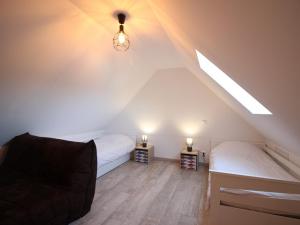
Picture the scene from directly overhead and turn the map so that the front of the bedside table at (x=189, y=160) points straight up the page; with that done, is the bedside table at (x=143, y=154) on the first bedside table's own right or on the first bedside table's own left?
on the first bedside table's own right

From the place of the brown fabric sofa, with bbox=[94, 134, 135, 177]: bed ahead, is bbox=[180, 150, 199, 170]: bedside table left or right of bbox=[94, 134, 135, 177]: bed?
right

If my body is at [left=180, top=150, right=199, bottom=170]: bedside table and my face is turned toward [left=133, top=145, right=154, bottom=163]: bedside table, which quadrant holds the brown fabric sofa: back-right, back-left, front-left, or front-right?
front-left

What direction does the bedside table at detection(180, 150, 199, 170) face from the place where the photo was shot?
facing the viewer

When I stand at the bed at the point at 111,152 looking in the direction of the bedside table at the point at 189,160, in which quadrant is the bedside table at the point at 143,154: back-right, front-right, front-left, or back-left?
front-left

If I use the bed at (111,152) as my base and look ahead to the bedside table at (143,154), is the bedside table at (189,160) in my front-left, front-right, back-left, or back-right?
front-right

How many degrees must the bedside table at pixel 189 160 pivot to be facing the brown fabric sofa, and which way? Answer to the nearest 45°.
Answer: approximately 45° to its right

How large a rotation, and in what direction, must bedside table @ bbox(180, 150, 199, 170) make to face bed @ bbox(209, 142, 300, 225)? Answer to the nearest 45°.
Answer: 0° — it already faces it

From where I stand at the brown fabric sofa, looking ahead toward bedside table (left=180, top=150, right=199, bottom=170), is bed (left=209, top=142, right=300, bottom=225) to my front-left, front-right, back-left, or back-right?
front-right

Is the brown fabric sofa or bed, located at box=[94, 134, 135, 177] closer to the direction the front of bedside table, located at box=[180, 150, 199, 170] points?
the brown fabric sofa

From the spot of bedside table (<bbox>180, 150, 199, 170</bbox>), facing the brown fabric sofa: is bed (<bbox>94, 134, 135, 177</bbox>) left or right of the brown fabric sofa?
right

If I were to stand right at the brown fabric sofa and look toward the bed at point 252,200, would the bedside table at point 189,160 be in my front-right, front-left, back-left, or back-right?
front-left

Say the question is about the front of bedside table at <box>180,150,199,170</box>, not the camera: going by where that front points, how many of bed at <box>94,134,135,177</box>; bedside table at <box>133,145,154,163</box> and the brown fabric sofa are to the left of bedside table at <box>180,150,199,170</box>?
0

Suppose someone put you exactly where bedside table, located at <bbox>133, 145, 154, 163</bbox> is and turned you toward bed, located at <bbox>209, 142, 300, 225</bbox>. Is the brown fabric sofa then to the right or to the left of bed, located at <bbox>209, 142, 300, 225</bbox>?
right

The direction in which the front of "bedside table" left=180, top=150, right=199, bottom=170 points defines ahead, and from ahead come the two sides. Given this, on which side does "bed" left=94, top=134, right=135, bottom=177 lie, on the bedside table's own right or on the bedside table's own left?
on the bedside table's own right
